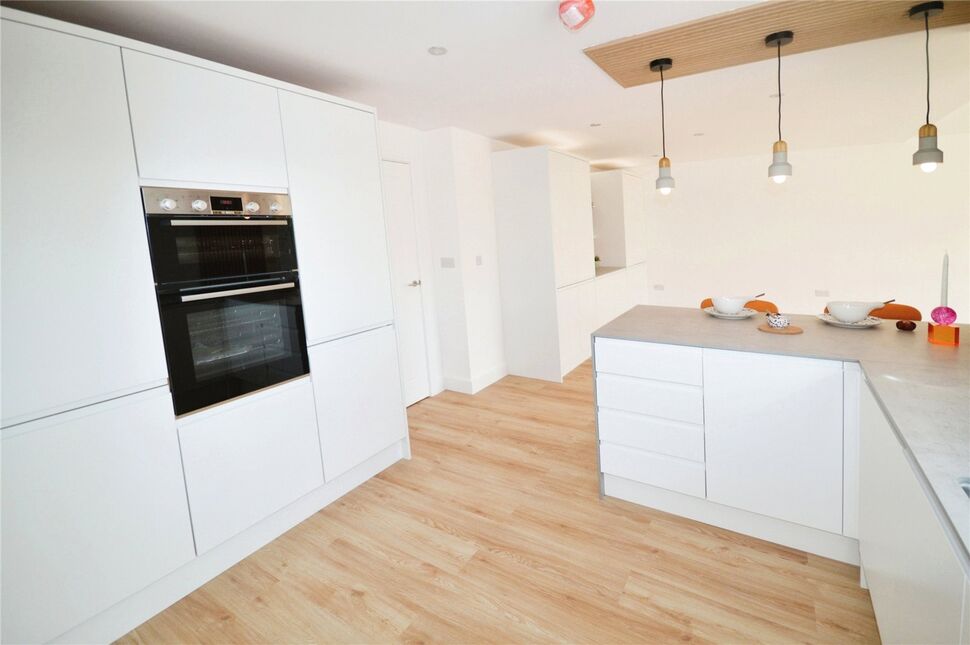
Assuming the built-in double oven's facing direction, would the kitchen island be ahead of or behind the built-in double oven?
ahead

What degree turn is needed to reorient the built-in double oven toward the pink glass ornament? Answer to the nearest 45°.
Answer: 0° — it already faces it

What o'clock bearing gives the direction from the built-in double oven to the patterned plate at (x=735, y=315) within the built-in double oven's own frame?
The patterned plate is roughly at 11 o'clock from the built-in double oven.

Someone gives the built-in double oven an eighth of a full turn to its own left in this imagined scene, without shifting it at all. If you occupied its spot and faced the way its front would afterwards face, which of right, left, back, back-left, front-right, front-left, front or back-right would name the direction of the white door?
front-left

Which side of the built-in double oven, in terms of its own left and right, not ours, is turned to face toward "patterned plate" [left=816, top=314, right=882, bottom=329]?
front

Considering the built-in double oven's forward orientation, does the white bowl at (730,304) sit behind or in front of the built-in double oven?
in front

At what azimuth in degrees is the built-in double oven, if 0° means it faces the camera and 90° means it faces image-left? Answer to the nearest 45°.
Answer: approximately 315°
